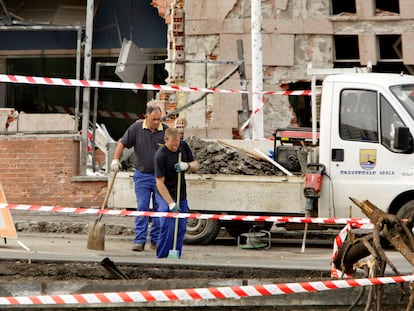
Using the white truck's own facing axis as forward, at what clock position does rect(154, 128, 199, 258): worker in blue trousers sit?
The worker in blue trousers is roughly at 5 o'clock from the white truck.

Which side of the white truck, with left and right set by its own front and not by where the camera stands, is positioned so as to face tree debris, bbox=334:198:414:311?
right

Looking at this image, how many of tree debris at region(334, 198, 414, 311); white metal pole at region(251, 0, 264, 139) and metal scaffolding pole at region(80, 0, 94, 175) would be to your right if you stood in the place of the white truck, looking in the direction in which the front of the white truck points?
1

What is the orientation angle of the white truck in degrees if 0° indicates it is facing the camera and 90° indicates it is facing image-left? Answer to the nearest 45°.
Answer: approximately 270°

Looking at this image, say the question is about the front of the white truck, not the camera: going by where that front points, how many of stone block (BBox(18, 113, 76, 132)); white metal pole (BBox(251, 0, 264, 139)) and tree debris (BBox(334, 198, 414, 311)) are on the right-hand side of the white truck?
1

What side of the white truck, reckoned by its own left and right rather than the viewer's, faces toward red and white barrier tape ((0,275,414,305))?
right

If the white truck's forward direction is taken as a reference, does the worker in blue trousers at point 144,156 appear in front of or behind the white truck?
behind

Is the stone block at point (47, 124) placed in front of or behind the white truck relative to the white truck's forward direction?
behind

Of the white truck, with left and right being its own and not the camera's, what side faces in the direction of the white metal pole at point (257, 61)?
left

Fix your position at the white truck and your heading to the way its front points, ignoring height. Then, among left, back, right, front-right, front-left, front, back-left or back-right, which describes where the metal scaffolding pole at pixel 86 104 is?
back-left
